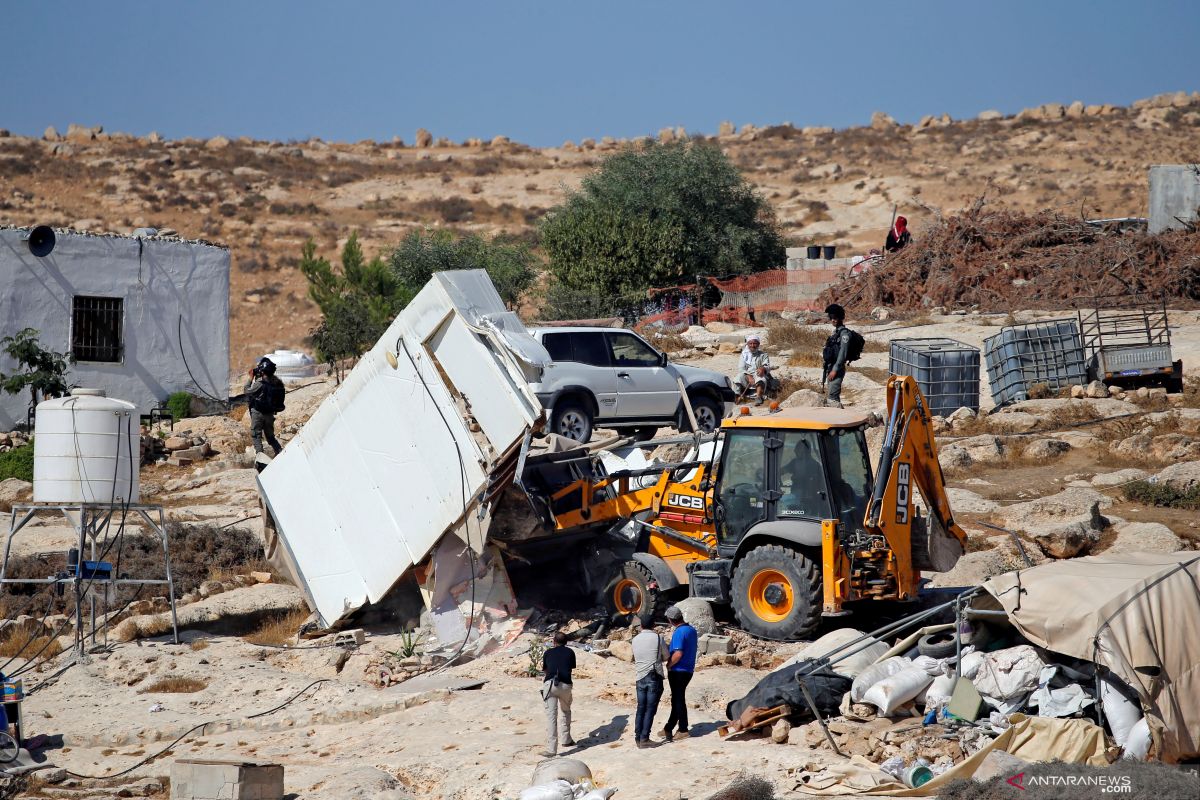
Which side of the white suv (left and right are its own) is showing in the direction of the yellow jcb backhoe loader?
right

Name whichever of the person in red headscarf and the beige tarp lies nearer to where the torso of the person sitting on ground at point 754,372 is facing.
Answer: the beige tarp

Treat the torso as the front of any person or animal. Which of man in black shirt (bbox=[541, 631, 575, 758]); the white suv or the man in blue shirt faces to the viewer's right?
the white suv

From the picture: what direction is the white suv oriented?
to the viewer's right

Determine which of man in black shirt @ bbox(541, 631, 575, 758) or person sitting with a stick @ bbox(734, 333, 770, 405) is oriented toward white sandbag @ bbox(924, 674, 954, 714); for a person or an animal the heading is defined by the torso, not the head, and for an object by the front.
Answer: the person sitting with a stick

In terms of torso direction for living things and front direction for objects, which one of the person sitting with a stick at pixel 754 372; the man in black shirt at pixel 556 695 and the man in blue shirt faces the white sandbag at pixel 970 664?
the person sitting with a stick

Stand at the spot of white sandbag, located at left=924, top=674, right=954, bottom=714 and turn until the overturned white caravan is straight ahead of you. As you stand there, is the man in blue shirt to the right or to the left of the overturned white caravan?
left

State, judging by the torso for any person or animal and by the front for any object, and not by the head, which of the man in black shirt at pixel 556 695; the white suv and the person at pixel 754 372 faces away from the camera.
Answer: the man in black shirt

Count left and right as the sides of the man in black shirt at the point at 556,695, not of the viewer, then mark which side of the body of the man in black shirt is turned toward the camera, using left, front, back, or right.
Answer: back

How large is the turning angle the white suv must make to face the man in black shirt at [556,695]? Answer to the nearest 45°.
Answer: approximately 90° to its right

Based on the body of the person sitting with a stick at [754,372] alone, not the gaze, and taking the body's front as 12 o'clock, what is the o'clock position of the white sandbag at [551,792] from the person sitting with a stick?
The white sandbag is roughly at 12 o'clock from the person sitting with a stick.
